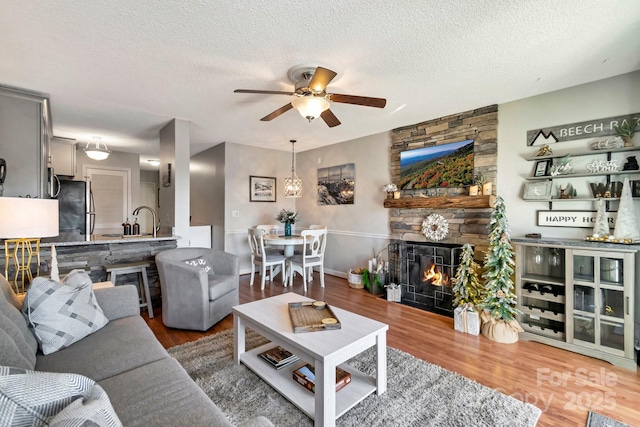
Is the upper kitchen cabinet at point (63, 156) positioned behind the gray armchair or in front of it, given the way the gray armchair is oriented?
behind

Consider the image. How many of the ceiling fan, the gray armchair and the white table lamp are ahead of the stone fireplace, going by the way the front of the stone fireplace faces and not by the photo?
3

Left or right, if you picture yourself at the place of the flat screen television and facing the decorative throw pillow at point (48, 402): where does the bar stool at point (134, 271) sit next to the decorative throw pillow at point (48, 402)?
right

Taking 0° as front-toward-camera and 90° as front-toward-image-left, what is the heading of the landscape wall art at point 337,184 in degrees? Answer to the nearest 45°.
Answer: approximately 45°

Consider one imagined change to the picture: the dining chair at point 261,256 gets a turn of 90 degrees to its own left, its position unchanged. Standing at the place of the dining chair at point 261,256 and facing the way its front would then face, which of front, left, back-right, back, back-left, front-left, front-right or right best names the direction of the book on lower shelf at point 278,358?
back-left

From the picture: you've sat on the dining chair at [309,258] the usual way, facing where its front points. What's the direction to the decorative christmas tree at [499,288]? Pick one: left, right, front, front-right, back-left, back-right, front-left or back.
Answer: back

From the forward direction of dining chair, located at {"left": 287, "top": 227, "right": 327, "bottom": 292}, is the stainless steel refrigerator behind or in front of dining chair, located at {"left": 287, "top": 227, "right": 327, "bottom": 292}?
in front

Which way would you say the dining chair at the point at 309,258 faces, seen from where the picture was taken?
facing away from the viewer and to the left of the viewer

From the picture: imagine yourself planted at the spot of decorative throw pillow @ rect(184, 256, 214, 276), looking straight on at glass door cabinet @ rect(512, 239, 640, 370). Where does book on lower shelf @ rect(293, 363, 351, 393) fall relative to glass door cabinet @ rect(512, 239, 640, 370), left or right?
right
